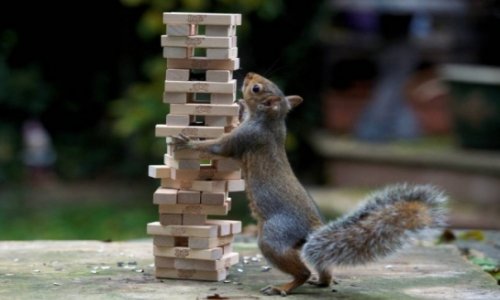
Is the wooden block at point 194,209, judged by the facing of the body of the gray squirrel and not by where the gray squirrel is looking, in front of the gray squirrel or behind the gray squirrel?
in front

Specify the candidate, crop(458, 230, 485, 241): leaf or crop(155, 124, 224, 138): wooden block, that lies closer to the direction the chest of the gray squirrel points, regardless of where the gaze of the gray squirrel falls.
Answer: the wooden block

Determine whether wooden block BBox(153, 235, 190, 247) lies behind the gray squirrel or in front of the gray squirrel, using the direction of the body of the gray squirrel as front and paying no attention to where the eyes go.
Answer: in front

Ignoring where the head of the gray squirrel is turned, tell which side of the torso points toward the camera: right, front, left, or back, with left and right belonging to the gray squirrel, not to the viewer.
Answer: left
